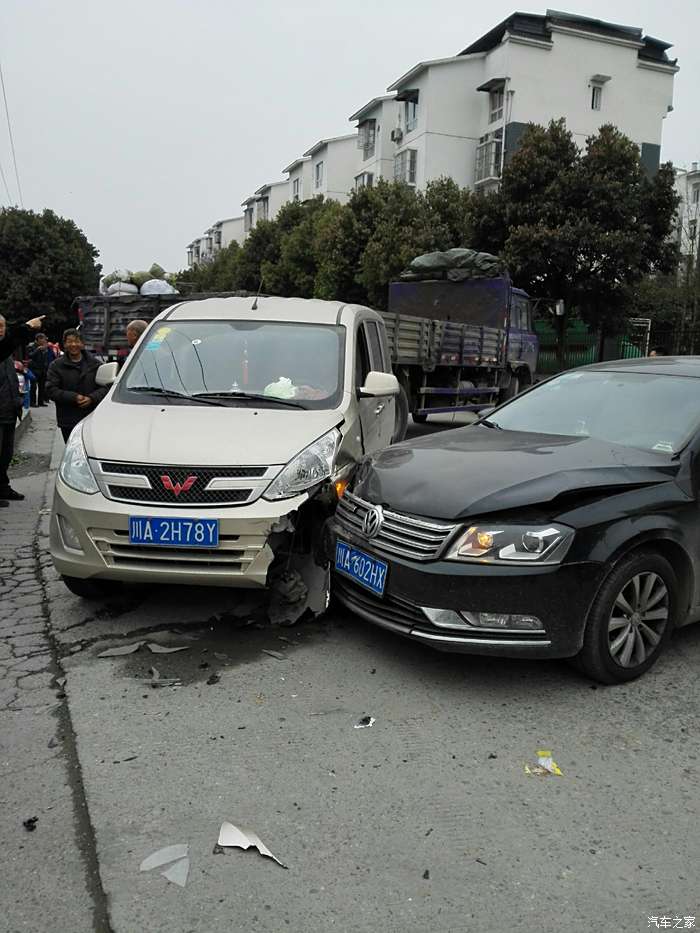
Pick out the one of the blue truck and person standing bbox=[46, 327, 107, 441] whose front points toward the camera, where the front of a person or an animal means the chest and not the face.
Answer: the person standing

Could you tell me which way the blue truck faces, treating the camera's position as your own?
facing away from the viewer and to the right of the viewer

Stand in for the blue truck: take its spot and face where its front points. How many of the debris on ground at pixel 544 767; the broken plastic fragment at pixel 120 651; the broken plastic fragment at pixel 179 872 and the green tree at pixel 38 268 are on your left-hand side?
1

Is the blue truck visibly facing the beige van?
no

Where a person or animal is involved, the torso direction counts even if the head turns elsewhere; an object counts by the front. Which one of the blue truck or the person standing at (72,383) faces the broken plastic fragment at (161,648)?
the person standing

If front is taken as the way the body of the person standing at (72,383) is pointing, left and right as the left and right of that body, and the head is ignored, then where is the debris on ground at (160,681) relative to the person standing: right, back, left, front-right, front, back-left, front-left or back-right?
front

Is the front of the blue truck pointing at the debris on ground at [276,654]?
no

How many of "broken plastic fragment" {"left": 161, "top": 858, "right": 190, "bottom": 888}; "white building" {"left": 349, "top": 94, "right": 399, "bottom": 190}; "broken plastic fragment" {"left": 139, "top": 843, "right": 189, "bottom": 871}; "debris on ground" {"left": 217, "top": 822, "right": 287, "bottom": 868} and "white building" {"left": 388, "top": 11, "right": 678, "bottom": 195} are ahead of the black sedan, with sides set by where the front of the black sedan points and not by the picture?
3

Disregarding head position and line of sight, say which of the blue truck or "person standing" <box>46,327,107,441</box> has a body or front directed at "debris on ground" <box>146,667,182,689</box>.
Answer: the person standing

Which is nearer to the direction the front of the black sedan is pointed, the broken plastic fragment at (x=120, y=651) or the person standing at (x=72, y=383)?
the broken plastic fragment

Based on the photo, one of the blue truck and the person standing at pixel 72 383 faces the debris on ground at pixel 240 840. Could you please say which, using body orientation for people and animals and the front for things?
the person standing

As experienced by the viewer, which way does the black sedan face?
facing the viewer and to the left of the viewer

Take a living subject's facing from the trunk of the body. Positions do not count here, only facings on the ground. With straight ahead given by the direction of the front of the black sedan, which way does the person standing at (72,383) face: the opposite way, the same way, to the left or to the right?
to the left

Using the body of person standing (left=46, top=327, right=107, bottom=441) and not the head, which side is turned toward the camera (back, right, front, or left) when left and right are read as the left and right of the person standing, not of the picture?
front

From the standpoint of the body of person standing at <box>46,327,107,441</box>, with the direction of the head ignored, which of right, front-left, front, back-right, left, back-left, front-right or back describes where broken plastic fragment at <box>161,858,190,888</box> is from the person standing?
front

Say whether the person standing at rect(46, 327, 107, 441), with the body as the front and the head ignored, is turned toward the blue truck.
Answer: no

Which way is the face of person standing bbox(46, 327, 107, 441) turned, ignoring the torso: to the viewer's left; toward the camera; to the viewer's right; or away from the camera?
toward the camera

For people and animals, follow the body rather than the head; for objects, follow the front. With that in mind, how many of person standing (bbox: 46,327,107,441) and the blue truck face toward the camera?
1

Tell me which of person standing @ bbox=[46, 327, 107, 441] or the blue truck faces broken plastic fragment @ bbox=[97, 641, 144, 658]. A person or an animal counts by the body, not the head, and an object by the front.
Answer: the person standing

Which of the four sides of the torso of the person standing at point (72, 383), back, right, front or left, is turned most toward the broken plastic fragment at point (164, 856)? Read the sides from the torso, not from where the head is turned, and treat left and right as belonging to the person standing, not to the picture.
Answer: front

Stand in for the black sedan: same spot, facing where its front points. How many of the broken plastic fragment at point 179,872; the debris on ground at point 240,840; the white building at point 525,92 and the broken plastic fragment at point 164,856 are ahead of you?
3
